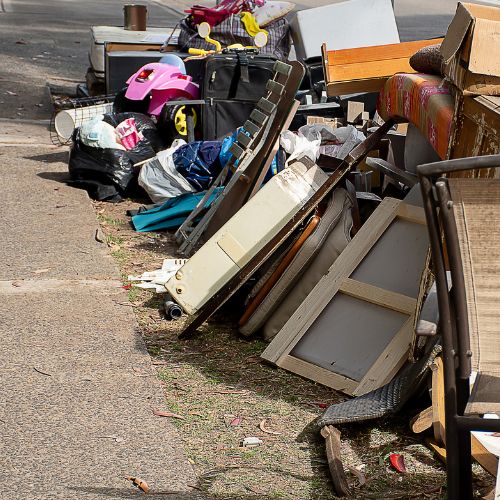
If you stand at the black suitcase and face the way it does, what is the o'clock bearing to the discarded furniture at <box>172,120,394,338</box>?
The discarded furniture is roughly at 12 o'clock from the black suitcase.

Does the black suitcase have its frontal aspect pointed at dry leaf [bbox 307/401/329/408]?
yes

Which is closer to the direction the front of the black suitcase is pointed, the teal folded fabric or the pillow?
the teal folded fabric

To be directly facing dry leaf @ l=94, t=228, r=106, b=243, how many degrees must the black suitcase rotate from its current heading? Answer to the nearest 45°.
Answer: approximately 45° to its right

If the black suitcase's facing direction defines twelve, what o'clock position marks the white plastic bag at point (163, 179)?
The white plastic bag is roughly at 1 o'clock from the black suitcase.

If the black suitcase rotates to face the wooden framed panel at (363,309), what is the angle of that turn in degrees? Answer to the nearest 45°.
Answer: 0° — it already faces it

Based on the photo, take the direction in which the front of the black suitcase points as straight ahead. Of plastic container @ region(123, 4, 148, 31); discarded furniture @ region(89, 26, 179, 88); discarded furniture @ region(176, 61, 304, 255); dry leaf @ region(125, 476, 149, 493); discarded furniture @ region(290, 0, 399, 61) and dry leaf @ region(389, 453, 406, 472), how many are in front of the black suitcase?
3

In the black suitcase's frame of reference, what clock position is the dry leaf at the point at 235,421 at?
The dry leaf is roughly at 12 o'clock from the black suitcase.

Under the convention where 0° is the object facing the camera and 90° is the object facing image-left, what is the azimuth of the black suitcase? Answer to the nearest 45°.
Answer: approximately 0°
